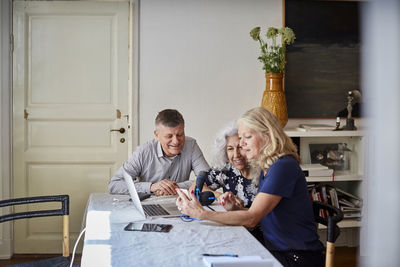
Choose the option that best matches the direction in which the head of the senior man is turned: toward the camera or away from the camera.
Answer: toward the camera

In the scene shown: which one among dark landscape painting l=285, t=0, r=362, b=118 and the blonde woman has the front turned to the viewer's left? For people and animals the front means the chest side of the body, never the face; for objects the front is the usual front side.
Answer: the blonde woman

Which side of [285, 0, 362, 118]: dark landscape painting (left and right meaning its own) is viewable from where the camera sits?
front

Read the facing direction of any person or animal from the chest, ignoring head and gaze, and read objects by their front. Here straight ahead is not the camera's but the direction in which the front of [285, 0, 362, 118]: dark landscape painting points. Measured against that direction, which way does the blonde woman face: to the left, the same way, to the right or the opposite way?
to the right

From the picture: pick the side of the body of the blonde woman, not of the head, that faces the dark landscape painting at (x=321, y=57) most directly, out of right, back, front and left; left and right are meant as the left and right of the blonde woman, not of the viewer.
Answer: right

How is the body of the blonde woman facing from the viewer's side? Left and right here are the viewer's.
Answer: facing to the left of the viewer

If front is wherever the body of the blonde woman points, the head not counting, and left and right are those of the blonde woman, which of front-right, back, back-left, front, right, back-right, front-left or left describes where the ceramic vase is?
right
